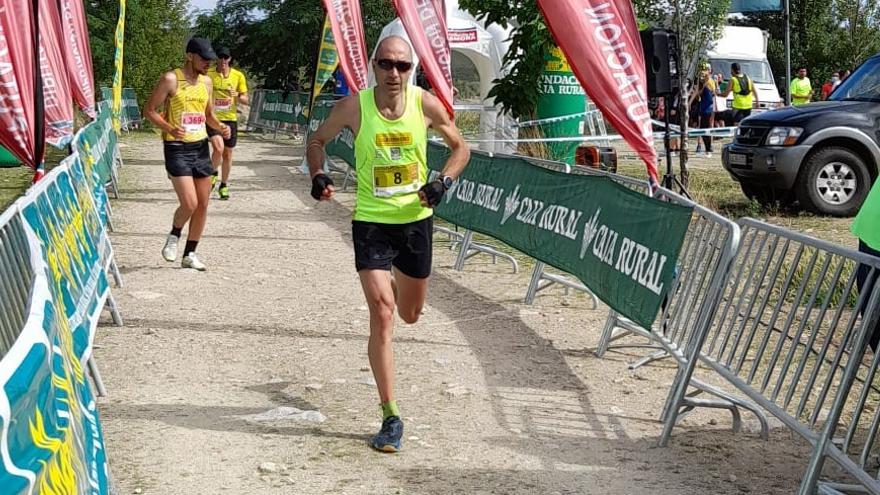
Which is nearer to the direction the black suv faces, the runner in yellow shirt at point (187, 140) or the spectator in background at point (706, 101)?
the runner in yellow shirt

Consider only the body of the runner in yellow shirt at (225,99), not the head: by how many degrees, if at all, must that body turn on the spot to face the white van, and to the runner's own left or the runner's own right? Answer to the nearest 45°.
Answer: approximately 135° to the runner's own left

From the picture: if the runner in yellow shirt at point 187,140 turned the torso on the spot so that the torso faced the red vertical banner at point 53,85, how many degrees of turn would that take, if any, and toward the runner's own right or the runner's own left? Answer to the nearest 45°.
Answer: approximately 135° to the runner's own right

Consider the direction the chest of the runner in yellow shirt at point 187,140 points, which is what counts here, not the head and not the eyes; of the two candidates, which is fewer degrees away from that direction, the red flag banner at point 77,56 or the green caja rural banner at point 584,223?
the green caja rural banner

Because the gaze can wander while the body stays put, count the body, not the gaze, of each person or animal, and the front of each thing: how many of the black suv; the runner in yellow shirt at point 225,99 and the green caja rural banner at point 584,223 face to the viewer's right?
0

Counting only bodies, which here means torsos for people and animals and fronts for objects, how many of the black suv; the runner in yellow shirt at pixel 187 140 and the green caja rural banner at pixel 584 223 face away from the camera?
0

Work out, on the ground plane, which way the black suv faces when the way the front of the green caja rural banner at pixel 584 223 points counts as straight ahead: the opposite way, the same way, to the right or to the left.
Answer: the same way

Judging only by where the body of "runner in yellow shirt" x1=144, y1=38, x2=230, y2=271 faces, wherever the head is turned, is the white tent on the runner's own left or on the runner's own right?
on the runner's own left

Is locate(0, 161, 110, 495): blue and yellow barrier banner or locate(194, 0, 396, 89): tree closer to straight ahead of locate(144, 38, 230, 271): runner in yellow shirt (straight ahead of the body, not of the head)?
the blue and yellow barrier banner

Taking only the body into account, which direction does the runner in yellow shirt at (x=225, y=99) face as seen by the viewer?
toward the camera

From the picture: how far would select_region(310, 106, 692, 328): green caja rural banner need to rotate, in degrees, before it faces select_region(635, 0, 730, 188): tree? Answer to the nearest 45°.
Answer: approximately 135° to its right

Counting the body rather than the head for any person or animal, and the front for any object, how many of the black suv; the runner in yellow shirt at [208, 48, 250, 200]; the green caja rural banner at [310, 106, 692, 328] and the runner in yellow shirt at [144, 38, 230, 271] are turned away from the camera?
0

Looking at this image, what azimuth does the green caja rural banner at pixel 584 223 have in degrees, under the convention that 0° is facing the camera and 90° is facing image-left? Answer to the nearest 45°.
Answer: approximately 45°
